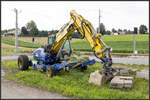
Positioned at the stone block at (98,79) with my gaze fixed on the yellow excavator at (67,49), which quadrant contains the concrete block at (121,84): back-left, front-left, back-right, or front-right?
back-right

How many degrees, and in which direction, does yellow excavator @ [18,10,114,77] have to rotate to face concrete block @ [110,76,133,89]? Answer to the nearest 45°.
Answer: approximately 45° to its right

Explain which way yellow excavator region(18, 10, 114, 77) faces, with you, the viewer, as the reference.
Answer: facing to the right of the viewer

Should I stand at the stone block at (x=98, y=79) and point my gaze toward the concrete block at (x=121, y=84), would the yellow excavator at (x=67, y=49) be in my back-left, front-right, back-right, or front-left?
back-left

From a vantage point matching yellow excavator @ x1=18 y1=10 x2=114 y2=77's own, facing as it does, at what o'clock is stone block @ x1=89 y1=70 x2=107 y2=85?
The stone block is roughly at 2 o'clock from the yellow excavator.
